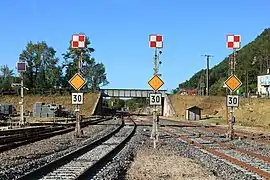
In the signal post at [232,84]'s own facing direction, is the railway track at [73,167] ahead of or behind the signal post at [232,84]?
ahead

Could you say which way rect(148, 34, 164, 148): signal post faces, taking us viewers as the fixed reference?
facing the viewer

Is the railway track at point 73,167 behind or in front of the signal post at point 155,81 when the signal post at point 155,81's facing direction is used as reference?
in front

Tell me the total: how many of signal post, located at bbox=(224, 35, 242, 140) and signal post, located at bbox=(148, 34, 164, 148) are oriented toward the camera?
2

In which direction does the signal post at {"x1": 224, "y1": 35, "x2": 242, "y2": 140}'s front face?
toward the camera

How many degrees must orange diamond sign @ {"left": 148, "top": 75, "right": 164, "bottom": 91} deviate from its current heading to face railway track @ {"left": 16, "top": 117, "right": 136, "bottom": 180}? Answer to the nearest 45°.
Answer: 0° — it already faces it

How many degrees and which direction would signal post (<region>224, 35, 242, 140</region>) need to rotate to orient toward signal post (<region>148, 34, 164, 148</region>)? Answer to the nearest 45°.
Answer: approximately 45° to its right

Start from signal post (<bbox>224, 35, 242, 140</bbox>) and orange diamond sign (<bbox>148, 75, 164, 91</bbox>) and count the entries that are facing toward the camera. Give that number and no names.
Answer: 2

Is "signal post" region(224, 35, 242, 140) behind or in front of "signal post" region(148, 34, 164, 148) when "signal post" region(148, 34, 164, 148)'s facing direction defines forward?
behind

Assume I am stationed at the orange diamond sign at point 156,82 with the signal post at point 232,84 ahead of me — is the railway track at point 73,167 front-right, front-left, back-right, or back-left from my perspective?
back-right

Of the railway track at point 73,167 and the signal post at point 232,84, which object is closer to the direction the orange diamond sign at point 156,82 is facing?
the railway track
